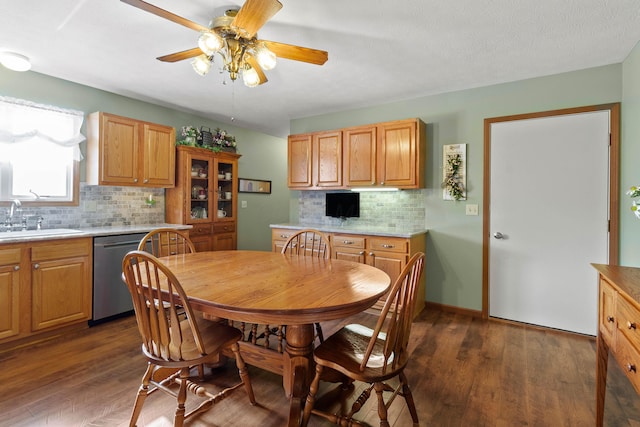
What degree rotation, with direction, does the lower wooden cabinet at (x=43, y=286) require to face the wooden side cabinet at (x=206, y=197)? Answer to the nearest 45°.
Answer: approximately 90° to its left

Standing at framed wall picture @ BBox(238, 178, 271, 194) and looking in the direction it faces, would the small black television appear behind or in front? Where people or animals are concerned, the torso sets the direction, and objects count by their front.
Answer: in front

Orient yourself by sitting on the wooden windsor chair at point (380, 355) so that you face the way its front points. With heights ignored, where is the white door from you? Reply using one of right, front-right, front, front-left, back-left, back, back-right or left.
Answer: right

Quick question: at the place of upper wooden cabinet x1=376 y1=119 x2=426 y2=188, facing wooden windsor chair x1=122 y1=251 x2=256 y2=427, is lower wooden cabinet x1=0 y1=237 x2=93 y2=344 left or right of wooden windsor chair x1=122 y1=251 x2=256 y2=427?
right

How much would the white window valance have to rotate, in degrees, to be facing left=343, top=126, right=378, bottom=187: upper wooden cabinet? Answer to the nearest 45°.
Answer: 0° — it already faces it

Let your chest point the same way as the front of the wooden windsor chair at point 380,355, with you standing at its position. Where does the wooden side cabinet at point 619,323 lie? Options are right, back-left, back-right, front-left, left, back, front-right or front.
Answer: back-right

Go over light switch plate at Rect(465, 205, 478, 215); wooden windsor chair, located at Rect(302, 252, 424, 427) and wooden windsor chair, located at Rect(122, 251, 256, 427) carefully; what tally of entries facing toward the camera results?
1

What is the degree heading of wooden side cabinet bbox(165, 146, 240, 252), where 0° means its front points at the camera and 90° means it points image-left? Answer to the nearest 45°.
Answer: approximately 315°

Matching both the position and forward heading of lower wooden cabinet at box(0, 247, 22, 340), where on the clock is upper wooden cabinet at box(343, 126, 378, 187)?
The upper wooden cabinet is roughly at 11 o'clock from the lower wooden cabinet.

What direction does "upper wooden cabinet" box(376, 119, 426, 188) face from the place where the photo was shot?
facing the viewer and to the left of the viewer

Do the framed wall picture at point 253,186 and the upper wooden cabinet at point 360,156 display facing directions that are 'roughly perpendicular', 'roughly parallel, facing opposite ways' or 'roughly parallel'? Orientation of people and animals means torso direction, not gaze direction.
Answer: roughly perpendicular

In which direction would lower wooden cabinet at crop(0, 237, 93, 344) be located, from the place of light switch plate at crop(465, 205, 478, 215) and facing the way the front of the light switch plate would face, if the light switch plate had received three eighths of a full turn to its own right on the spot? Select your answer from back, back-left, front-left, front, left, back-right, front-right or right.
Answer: left

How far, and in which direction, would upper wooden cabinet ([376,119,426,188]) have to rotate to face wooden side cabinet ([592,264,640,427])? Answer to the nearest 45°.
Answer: approximately 90° to its left

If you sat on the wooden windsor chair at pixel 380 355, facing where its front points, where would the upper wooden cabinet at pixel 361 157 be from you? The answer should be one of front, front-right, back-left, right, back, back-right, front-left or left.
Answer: front-right

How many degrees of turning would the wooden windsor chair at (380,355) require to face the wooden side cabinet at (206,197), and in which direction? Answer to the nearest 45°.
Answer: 0° — it already faces it

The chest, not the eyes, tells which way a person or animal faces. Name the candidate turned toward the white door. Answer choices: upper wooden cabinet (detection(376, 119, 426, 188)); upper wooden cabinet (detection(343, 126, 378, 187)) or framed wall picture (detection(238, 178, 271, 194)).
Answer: the framed wall picture

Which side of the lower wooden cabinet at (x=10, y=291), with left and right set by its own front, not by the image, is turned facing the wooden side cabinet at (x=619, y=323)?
front

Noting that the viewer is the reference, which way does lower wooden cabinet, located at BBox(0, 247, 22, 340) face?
facing the viewer and to the right of the viewer

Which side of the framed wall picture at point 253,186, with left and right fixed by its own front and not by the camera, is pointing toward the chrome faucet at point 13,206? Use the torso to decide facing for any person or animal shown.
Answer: right

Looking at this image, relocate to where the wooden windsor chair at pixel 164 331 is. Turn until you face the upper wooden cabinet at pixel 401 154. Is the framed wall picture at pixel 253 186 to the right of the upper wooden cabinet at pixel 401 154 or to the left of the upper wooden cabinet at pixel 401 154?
left
